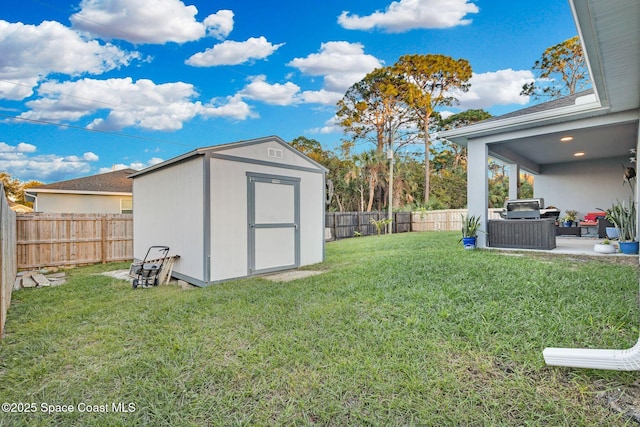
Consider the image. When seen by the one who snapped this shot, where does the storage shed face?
facing the viewer and to the right of the viewer

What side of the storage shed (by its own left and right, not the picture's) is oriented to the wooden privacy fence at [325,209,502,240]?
left

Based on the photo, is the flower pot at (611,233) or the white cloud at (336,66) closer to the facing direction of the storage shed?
the flower pot

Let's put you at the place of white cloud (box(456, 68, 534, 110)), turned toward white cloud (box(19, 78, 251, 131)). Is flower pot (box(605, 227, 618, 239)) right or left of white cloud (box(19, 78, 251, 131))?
left

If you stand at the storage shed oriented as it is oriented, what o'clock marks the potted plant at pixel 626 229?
The potted plant is roughly at 11 o'clock from the storage shed.

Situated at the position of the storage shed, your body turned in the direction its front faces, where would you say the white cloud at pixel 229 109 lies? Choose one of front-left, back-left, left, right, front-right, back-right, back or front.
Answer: back-left

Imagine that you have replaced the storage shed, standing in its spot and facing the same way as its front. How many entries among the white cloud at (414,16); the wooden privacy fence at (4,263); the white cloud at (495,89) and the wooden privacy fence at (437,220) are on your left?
3

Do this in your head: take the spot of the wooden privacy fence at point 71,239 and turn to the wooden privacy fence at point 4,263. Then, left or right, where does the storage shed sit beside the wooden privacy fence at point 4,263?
left

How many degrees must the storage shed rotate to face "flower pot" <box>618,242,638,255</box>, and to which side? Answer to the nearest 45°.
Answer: approximately 45° to its left

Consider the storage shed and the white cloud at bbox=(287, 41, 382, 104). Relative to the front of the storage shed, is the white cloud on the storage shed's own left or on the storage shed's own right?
on the storage shed's own left

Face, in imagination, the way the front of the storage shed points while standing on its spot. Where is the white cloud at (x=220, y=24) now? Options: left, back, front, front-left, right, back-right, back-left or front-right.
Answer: back-left

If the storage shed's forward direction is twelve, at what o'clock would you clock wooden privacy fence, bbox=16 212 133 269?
The wooden privacy fence is roughly at 6 o'clock from the storage shed.
